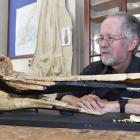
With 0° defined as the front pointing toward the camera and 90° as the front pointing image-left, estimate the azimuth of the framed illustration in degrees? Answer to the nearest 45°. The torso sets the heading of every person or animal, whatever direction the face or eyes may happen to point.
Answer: approximately 45°
